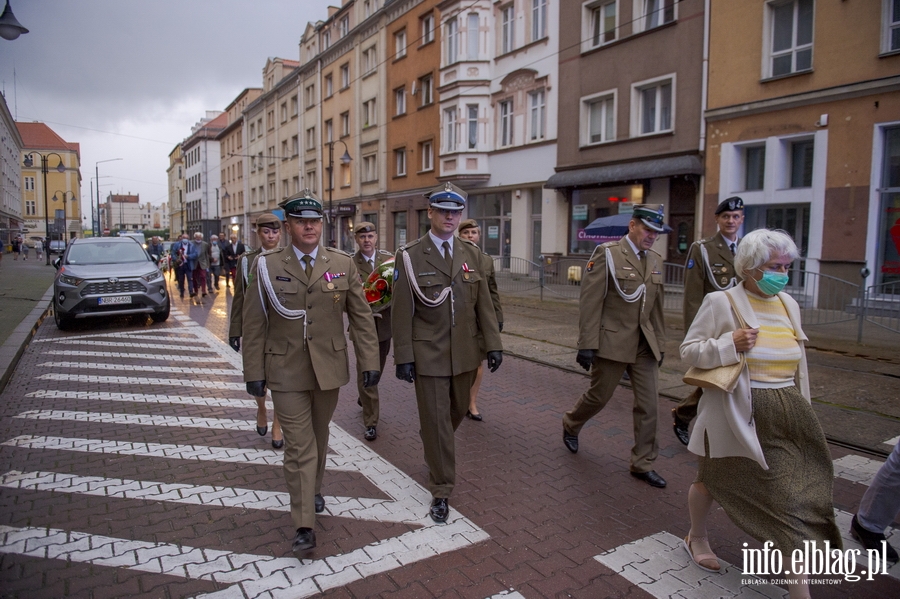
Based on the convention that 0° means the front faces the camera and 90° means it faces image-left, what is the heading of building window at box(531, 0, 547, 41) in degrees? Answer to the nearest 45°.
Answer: approximately 45°

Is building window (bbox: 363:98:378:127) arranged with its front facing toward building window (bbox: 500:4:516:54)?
no

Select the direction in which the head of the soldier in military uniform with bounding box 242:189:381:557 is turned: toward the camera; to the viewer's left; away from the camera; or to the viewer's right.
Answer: toward the camera

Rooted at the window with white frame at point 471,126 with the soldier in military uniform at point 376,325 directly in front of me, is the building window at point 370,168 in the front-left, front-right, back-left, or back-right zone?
back-right

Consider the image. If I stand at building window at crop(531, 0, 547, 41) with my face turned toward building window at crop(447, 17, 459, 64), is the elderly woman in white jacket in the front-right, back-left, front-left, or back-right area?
back-left

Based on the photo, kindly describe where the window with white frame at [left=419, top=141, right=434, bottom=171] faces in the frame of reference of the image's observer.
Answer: facing the viewer and to the left of the viewer

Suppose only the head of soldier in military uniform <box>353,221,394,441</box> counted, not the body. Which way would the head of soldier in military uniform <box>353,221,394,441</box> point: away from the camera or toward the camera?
toward the camera

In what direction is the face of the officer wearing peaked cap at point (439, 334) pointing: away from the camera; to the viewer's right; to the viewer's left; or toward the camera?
toward the camera

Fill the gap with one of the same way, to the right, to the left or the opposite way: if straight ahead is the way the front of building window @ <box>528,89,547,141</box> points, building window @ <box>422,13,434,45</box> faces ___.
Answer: the same way

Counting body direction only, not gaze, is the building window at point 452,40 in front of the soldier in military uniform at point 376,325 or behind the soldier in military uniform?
behind

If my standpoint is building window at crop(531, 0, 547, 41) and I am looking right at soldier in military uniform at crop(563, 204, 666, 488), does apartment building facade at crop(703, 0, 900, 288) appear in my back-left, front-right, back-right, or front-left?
front-left

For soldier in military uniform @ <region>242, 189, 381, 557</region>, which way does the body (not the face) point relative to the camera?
toward the camera

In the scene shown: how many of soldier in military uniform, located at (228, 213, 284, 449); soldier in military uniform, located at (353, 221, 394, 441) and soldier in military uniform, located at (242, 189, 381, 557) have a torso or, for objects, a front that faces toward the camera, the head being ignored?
3

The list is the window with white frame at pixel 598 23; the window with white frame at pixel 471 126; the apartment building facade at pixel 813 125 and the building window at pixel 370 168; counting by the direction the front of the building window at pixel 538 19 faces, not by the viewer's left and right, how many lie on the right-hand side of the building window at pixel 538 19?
2

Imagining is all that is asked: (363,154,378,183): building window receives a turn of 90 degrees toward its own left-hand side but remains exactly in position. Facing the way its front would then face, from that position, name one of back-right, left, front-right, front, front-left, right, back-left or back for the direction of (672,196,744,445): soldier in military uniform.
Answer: front-right
